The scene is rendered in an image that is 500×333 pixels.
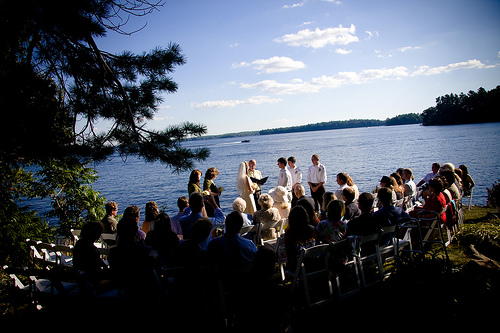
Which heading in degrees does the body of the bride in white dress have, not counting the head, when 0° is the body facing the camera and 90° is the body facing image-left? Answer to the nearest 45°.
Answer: approximately 270°

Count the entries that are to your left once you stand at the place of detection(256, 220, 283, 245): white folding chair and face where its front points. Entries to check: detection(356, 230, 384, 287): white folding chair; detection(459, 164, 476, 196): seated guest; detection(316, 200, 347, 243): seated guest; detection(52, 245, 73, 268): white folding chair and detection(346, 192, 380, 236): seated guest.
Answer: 1

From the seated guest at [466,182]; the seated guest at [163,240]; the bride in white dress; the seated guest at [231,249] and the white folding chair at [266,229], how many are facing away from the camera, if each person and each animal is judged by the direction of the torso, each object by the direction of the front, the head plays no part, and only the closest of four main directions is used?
3

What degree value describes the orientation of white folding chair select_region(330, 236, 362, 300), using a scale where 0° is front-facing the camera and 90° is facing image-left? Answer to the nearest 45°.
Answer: approximately 135°

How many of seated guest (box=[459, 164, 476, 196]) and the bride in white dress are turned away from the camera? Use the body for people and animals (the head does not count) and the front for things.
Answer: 0

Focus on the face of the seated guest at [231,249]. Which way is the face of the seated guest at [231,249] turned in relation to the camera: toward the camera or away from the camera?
away from the camera

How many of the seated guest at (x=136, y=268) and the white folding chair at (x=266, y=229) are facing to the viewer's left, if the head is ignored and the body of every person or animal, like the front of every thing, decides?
0

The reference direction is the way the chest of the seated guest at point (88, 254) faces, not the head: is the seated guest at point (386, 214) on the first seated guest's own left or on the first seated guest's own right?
on the first seated guest's own right

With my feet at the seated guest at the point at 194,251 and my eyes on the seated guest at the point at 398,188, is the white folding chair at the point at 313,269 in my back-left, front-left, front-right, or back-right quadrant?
front-right

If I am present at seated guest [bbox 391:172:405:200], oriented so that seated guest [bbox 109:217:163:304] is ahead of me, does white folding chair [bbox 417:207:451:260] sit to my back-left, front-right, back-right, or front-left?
front-left

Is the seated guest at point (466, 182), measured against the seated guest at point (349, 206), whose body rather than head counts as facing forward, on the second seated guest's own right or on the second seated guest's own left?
on the second seated guest's own right

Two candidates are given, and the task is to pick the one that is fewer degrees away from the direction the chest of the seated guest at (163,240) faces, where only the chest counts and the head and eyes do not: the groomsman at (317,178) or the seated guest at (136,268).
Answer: the groomsman

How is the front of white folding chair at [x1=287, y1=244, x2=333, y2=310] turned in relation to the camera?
facing away from the viewer and to the left of the viewer

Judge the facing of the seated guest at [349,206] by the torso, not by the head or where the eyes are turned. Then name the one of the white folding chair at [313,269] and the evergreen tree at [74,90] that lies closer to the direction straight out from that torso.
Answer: the evergreen tree

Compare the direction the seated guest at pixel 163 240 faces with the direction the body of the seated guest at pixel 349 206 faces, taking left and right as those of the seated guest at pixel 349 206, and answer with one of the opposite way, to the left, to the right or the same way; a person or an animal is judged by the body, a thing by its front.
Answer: the same way

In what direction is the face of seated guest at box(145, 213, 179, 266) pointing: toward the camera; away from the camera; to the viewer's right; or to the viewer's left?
away from the camera

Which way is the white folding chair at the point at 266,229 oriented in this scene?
away from the camera

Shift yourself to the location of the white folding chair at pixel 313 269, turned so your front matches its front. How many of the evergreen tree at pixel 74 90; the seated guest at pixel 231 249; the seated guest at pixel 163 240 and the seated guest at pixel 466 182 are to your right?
1

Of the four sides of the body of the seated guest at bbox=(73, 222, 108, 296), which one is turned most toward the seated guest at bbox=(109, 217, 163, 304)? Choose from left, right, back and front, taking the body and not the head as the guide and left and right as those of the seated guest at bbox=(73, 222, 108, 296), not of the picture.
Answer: right

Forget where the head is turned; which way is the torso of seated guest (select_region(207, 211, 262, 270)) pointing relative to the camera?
away from the camera
